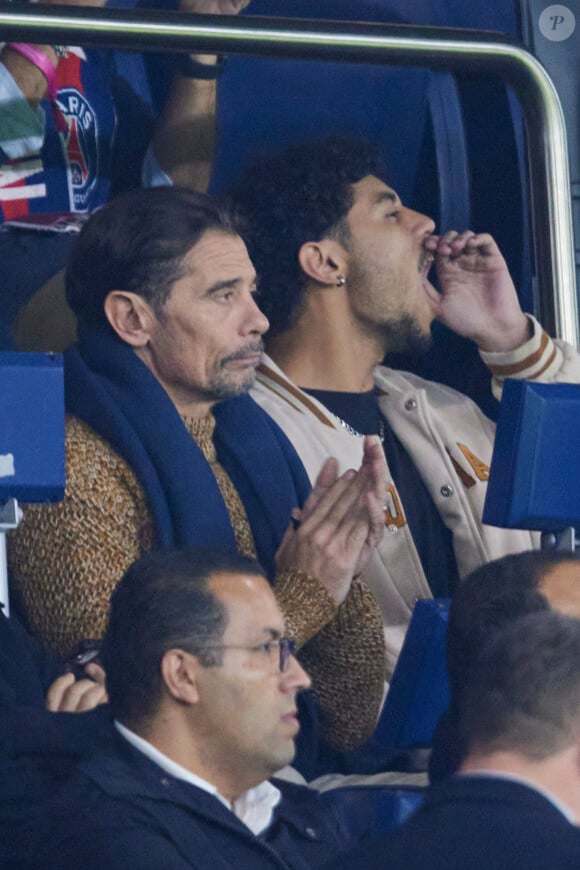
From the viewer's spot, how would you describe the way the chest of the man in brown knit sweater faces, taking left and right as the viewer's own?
facing the viewer and to the right of the viewer

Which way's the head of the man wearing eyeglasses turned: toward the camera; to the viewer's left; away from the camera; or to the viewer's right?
to the viewer's right

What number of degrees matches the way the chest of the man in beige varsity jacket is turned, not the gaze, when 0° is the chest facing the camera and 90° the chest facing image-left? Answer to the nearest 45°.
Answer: approximately 315°

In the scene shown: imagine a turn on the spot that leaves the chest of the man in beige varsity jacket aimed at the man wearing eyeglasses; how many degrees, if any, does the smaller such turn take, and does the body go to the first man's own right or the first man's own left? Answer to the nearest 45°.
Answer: approximately 45° to the first man's own right

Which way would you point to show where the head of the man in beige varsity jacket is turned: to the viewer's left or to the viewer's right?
to the viewer's right

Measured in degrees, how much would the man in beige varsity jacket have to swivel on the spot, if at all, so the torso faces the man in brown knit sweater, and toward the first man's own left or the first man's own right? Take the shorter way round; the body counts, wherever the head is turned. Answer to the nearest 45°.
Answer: approximately 90° to the first man's own right

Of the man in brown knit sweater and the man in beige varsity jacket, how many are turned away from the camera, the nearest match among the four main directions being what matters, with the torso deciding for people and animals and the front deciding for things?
0
